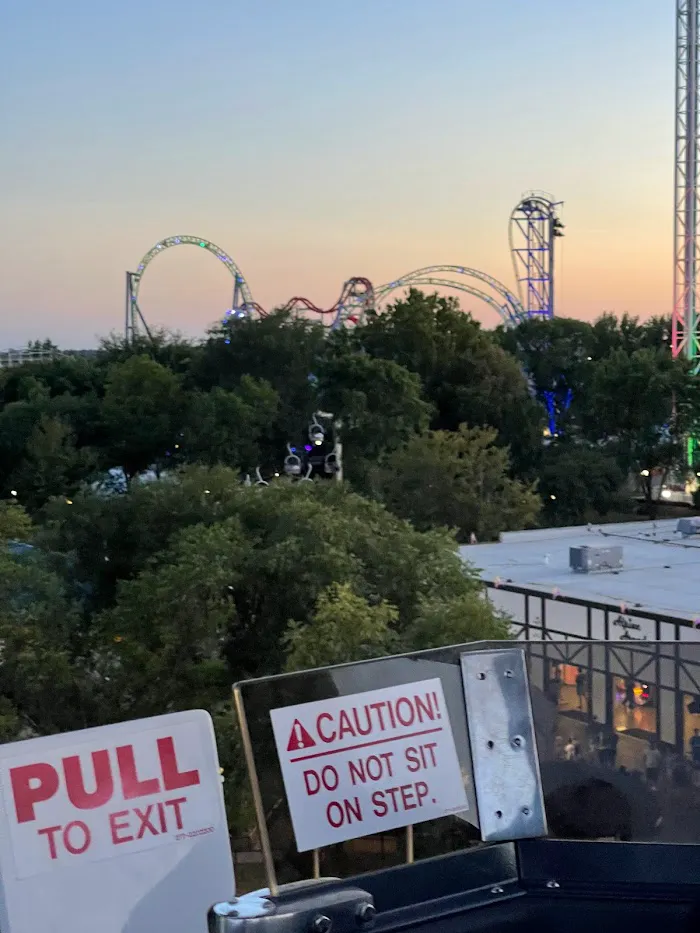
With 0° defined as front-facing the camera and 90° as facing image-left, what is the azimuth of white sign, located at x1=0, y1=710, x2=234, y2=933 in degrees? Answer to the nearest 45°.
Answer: approximately 0°

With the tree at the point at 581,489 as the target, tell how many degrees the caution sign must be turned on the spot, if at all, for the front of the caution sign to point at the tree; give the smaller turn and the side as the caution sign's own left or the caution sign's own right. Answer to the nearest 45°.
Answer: approximately 180°

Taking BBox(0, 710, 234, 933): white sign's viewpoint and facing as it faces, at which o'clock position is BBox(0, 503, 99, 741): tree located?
The tree is roughly at 6 o'clock from the white sign.

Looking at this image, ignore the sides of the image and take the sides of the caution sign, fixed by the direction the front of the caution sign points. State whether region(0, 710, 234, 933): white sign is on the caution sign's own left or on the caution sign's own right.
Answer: on the caution sign's own right

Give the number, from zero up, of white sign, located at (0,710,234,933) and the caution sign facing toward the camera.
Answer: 2

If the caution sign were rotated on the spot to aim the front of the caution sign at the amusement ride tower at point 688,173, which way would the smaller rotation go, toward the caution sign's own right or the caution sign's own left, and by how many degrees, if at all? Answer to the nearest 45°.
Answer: approximately 180°

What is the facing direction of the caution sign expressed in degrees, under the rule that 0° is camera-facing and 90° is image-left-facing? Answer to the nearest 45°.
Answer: approximately 0°

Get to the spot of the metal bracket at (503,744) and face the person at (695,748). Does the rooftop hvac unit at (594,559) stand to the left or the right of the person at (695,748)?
left

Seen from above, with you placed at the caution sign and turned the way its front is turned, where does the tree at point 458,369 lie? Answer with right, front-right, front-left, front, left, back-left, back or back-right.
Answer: back

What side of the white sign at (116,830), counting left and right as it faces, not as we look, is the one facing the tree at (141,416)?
back

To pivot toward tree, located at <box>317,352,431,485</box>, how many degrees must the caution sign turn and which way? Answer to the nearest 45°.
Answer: approximately 180°

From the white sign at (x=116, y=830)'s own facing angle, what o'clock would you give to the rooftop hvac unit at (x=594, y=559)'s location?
The rooftop hvac unit is roughly at 7 o'clock from the white sign.
